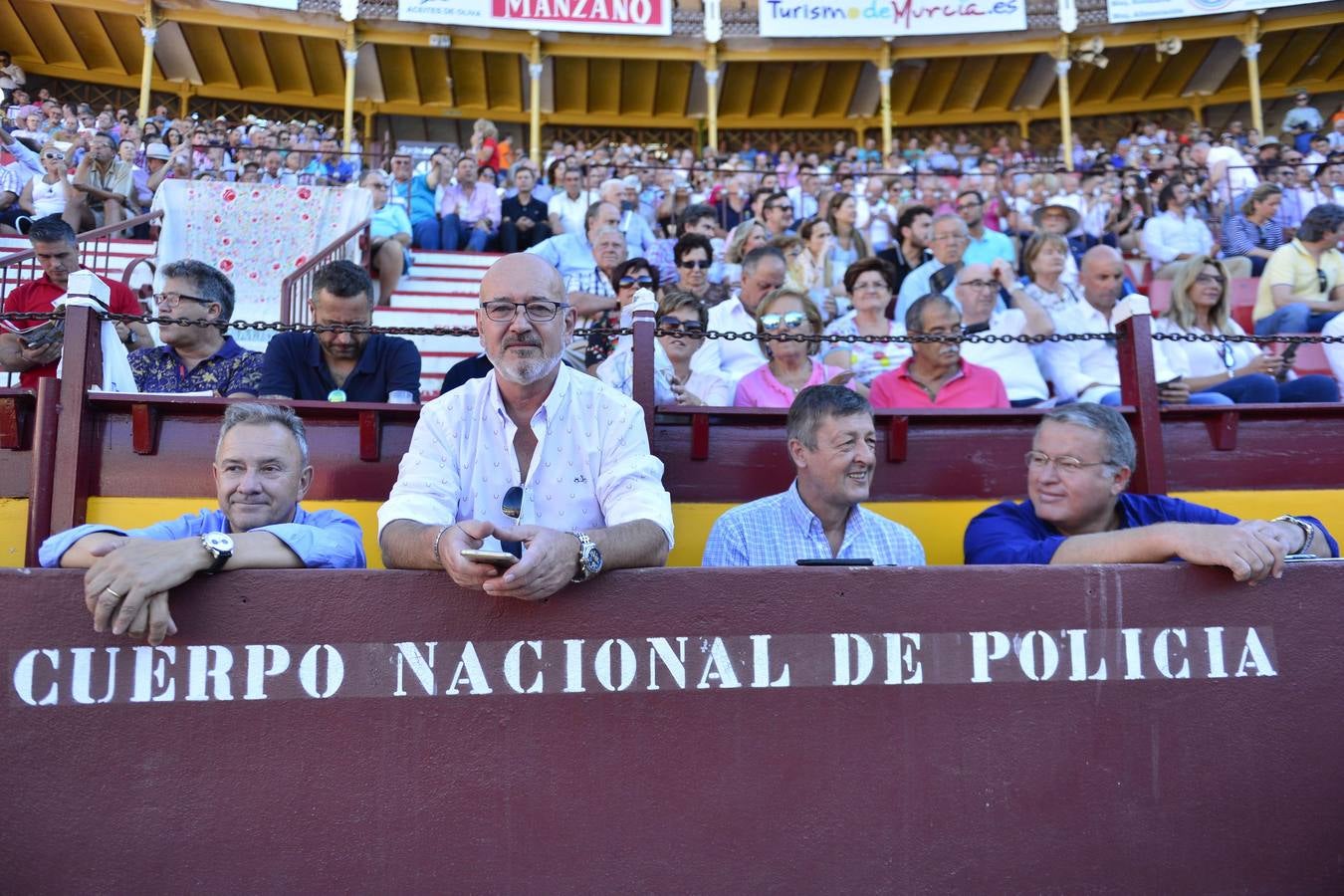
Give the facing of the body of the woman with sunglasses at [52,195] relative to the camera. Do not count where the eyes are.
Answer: toward the camera

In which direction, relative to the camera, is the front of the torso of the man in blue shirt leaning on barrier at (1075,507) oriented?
toward the camera

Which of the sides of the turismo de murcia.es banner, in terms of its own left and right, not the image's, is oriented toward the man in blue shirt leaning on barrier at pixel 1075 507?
front

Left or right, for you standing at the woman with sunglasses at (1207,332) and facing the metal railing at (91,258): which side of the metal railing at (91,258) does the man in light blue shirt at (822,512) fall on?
left

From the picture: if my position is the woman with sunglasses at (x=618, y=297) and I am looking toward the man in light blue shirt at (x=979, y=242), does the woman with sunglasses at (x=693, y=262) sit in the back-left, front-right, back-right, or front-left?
front-left

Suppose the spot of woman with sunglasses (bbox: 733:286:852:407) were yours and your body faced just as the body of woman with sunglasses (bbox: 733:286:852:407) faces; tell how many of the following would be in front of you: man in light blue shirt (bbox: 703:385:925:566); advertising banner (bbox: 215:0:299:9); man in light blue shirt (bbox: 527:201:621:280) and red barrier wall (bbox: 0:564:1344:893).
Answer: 2

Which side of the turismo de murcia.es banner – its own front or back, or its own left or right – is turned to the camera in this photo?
front

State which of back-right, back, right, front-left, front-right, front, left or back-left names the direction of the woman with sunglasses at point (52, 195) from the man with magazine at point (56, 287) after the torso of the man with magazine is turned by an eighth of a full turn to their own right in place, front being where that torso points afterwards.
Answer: back-right

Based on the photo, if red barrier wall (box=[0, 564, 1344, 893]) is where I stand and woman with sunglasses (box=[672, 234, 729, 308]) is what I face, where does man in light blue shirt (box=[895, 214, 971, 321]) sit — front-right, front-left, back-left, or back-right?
front-right

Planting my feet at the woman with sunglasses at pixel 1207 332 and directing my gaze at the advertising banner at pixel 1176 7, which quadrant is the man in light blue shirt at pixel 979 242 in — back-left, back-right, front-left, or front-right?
front-left

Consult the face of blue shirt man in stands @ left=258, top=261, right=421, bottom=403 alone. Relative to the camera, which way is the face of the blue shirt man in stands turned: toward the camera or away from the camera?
toward the camera

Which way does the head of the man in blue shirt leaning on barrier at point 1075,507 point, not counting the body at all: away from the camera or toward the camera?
toward the camera

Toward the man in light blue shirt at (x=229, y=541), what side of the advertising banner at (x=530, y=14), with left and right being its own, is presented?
front

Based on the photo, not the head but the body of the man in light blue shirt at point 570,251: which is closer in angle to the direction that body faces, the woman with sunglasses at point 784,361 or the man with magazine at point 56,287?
the woman with sunglasses

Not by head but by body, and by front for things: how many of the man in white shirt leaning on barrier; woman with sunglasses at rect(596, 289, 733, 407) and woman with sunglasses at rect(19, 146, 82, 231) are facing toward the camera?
3

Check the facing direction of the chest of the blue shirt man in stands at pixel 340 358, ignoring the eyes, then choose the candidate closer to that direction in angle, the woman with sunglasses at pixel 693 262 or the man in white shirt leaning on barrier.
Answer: the man in white shirt leaning on barrier
